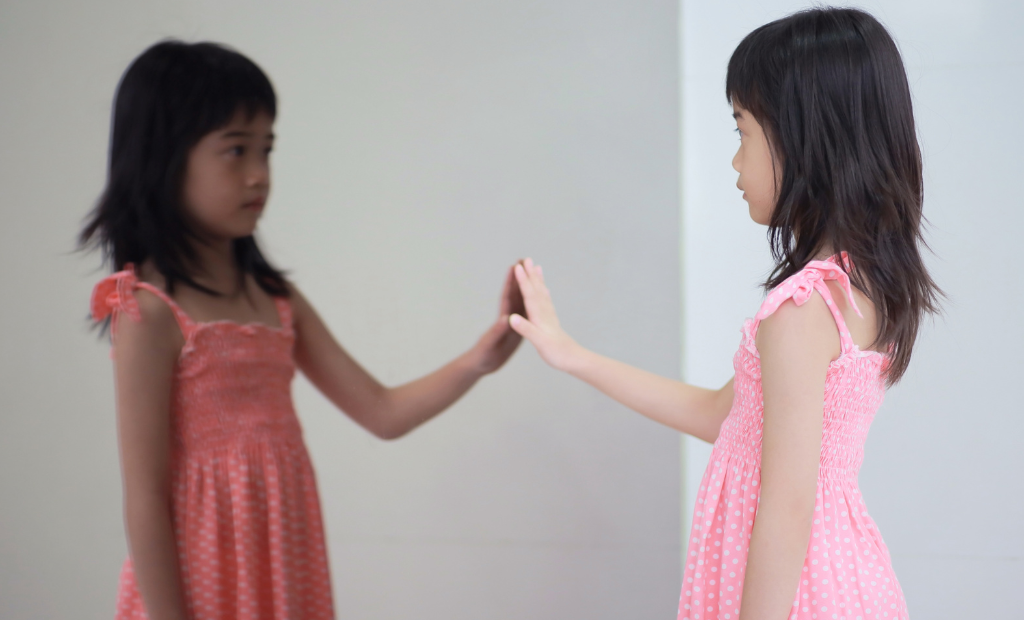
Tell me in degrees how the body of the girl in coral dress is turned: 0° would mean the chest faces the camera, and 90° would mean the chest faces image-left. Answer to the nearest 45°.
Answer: approximately 315°
